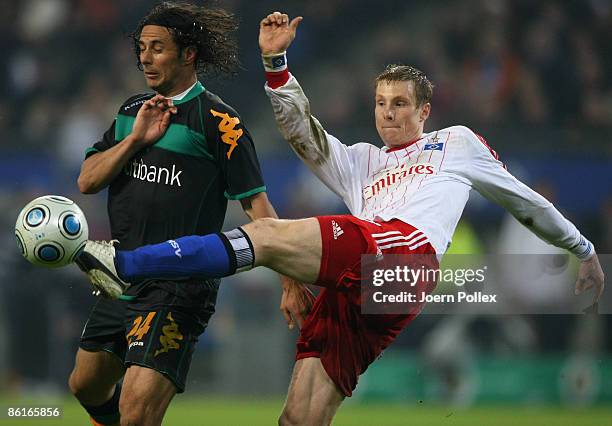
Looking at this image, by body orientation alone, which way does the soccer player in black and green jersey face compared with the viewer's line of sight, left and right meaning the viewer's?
facing the viewer and to the left of the viewer

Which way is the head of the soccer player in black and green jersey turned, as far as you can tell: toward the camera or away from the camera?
toward the camera

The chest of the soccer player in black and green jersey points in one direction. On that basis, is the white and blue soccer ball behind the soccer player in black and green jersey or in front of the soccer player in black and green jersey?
in front

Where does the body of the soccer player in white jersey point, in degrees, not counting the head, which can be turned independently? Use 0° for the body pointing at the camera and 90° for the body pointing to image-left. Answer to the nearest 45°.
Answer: approximately 45°

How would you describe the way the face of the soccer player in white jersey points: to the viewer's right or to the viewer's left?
to the viewer's left

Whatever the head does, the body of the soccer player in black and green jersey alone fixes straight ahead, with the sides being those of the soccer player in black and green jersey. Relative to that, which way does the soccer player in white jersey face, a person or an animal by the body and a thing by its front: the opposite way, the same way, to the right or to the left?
the same way
